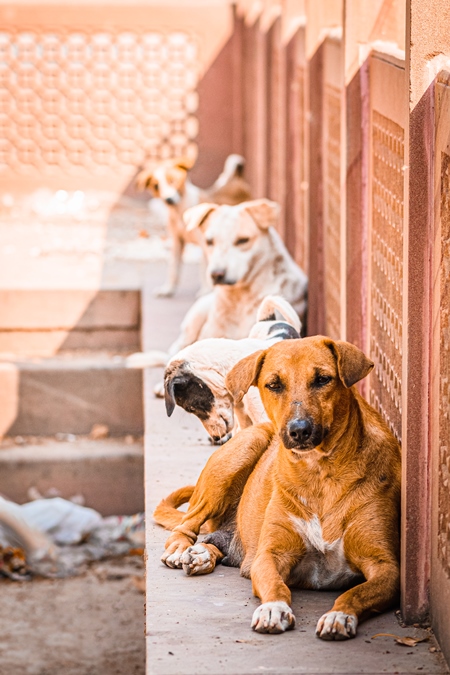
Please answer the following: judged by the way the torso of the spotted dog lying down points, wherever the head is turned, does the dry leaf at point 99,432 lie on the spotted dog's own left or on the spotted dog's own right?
on the spotted dog's own right

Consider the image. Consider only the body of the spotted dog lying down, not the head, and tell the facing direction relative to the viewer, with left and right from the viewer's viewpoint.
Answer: facing the viewer and to the left of the viewer

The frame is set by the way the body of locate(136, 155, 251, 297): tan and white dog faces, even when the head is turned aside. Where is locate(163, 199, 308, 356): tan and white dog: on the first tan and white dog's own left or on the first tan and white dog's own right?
on the first tan and white dog's own left

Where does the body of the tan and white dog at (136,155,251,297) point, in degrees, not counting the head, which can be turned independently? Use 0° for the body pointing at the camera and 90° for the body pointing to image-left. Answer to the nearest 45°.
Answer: approximately 45°

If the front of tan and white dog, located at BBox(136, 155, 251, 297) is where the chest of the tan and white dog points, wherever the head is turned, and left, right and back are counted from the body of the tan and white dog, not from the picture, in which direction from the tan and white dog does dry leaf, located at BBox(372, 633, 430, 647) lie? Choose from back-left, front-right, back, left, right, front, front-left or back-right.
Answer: front-left

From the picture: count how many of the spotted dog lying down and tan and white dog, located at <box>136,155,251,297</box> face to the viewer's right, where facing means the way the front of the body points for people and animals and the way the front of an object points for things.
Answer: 0

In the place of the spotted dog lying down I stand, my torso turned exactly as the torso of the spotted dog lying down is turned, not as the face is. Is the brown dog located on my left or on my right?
on my left

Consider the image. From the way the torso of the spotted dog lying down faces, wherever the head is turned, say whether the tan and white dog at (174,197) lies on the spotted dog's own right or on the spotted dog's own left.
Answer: on the spotted dog's own right
